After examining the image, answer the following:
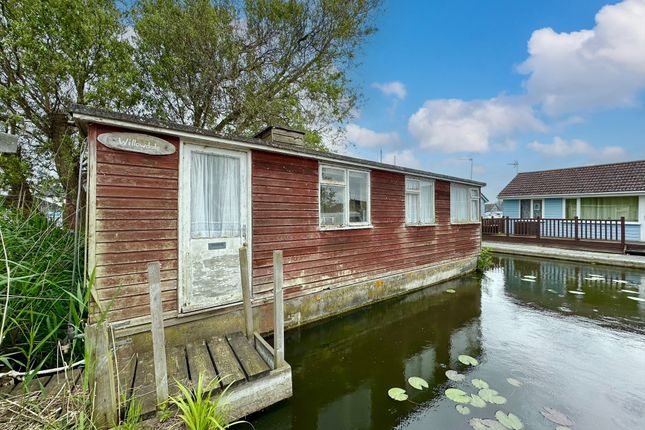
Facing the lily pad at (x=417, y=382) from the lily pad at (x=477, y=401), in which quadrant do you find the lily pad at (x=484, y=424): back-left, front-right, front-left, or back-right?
back-left

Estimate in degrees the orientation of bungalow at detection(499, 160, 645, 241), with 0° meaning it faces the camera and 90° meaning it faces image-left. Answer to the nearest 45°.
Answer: approximately 45°
